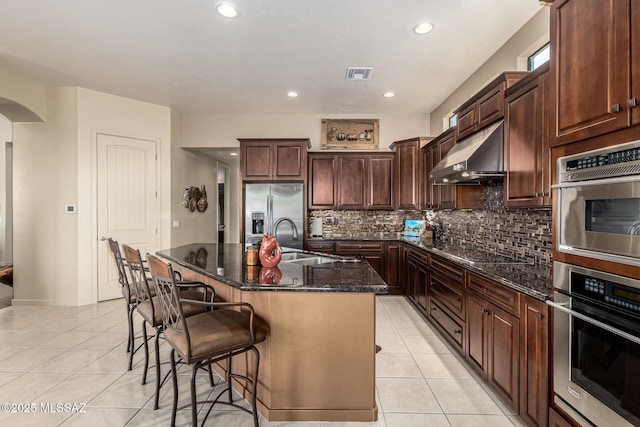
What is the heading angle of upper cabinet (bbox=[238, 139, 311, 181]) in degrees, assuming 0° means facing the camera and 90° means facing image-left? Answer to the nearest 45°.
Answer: approximately 0°

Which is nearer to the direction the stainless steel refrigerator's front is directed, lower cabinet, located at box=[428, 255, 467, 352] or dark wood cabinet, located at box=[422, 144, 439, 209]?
the lower cabinet

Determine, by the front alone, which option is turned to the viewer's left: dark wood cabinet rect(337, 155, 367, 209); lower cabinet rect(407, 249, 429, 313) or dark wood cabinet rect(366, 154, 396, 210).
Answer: the lower cabinet

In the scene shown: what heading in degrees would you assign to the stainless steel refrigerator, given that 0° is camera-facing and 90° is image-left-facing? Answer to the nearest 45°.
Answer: approximately 0°

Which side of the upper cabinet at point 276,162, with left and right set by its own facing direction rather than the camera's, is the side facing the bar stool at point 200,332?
front

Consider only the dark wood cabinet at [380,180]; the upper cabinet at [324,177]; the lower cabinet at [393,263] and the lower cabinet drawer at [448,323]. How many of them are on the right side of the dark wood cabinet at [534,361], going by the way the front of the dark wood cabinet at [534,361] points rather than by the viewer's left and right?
4

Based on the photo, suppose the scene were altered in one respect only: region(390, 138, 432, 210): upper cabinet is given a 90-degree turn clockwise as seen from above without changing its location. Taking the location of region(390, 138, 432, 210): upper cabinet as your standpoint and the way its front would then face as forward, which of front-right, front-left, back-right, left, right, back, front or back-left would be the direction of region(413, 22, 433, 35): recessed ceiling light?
back-left

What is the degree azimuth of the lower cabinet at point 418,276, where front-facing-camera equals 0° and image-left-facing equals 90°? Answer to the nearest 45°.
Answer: approximately 90°

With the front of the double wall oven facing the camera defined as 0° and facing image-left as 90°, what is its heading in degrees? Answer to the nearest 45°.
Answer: approximately 45°

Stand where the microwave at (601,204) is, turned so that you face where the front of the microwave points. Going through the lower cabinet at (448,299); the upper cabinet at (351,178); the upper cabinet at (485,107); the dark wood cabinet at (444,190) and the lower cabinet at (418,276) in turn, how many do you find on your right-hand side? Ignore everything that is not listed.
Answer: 5
